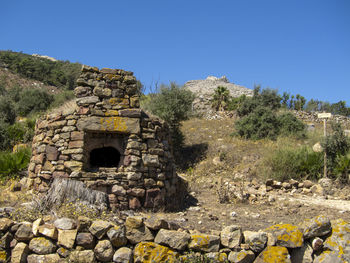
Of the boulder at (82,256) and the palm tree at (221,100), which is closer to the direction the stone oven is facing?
the boulder

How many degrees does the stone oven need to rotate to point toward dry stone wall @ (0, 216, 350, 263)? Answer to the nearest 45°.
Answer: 0° — it already faces it

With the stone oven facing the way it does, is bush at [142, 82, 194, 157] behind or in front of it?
behind

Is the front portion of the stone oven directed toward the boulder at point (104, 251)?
yes

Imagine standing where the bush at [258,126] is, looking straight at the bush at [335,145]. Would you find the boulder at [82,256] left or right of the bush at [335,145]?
right

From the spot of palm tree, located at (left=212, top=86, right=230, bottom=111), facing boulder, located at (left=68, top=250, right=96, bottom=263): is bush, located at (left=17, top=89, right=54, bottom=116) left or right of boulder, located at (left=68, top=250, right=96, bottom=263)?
right

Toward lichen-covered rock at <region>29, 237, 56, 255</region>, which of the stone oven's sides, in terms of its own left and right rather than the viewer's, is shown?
front

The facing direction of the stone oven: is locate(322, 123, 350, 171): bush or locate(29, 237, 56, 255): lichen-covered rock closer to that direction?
the lichen-covered rock

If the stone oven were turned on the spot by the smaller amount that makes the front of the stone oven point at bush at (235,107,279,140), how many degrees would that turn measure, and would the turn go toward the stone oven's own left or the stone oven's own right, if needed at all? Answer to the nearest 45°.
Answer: approximately 135° to the stone oven's own left

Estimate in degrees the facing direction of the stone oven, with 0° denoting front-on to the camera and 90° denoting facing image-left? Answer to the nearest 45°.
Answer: approximately 0°

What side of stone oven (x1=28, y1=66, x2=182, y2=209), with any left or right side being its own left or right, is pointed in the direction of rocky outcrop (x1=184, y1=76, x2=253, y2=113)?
back

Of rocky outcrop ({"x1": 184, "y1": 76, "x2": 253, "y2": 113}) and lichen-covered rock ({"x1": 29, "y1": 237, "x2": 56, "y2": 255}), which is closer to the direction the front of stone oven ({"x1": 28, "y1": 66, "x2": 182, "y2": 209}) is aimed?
the lichen-covered rock

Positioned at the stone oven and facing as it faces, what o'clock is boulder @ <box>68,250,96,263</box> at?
The boulder is roughly at 12 o'clock from the stone oven.
